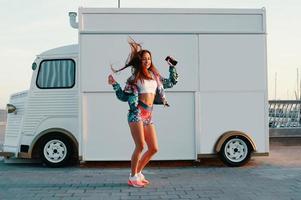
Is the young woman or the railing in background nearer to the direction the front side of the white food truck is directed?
the young woman

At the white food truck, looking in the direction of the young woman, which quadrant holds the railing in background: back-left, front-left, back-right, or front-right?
back-left

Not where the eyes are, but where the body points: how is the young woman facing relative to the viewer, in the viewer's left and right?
facing the viewer and to the right of the viewer

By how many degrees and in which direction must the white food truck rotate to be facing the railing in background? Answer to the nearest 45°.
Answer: approximately 135° to its right

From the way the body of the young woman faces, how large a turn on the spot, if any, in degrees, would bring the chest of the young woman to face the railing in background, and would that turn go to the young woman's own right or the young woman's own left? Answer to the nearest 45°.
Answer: approximately 90° to the young woman's own left

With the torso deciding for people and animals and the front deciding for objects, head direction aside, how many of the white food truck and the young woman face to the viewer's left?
1

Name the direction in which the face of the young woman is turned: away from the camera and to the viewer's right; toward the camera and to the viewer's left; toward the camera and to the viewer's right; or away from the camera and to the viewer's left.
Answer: toward the camera and to the viewer's right

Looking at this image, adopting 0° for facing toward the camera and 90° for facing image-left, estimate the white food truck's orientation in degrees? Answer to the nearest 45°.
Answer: approximately 90°

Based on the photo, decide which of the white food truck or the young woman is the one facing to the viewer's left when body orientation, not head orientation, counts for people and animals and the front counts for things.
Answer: the white food truck
